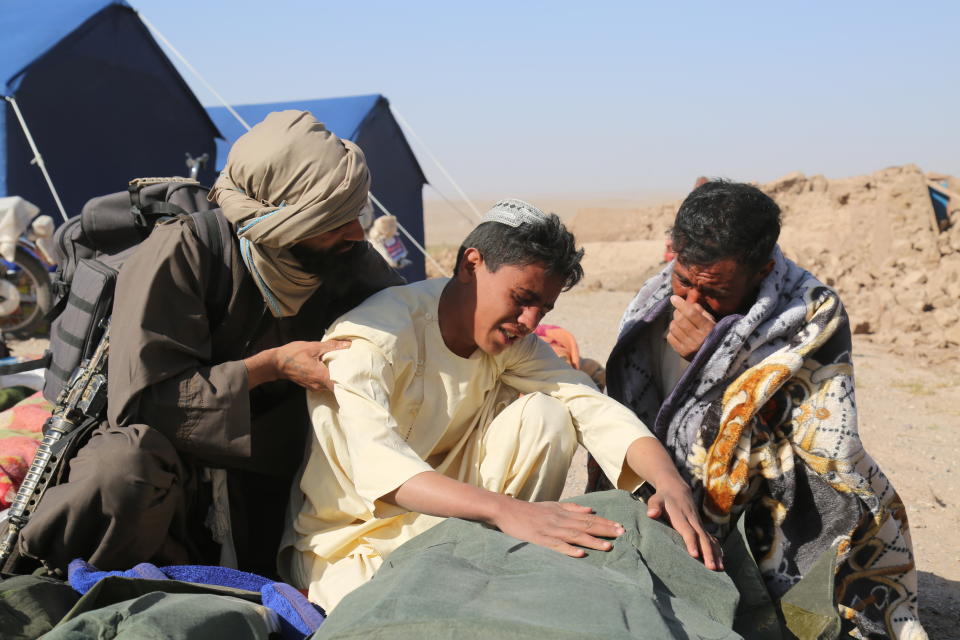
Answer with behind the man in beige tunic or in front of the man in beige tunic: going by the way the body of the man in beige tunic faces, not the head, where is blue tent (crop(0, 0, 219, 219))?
behind

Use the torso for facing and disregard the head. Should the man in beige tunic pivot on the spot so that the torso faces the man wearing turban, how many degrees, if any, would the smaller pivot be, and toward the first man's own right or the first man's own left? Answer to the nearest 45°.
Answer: approximately 135° to the first man's own right

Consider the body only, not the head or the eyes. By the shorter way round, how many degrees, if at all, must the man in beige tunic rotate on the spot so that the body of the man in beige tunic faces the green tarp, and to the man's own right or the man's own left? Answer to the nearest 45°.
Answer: approximately 45° to the man's own right

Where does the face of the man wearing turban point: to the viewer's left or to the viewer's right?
to the viewer's right

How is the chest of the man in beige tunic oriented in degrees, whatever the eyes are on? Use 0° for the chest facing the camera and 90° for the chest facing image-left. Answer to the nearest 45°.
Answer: approximately 315°

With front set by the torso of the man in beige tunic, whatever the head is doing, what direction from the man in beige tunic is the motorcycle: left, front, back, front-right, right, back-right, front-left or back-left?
back

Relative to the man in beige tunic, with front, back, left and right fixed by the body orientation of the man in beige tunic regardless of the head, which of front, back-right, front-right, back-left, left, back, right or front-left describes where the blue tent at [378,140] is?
back-left
